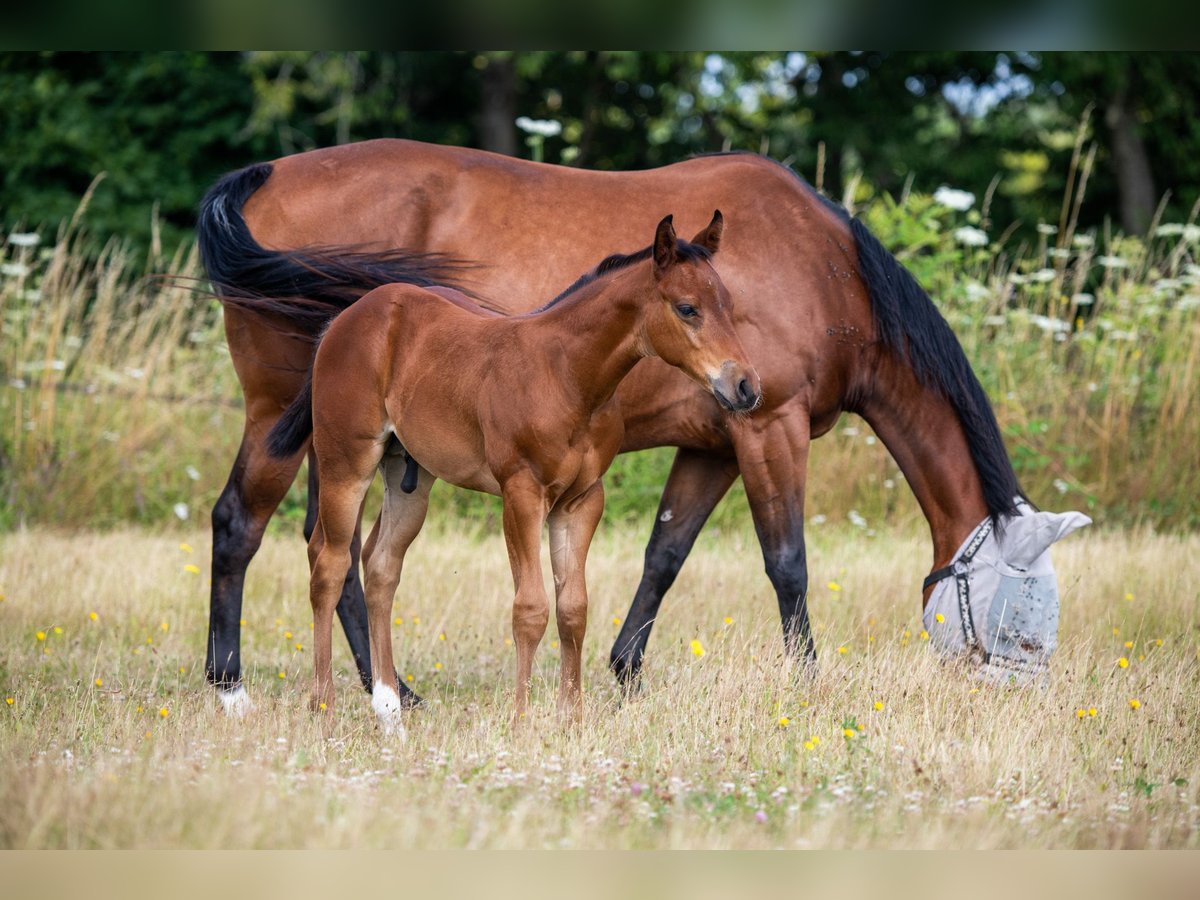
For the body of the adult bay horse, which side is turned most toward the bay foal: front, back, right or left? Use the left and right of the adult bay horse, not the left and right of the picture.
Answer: right

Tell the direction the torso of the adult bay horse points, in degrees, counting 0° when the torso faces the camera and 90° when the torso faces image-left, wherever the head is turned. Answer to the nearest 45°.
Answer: approximately 270°

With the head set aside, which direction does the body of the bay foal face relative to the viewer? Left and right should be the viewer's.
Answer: facing the viewer and to the right of the viewer

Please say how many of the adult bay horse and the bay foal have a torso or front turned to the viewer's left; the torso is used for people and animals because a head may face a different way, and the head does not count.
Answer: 0

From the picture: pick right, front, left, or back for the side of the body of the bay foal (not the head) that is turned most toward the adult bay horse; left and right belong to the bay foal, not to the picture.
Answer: left
